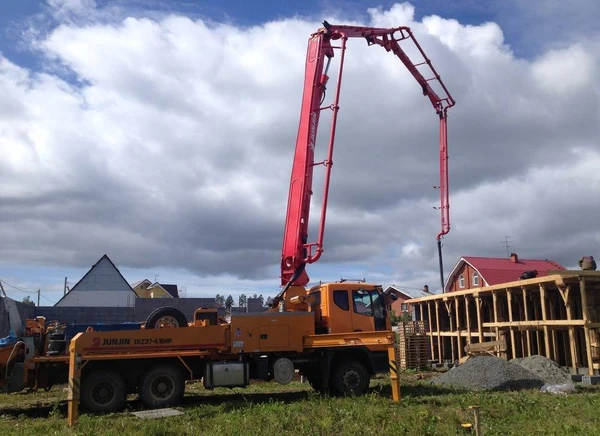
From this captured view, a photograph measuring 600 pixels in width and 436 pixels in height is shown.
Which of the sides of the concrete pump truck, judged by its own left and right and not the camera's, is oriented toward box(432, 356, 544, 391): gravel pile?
front

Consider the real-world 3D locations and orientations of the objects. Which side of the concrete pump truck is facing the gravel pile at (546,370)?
front

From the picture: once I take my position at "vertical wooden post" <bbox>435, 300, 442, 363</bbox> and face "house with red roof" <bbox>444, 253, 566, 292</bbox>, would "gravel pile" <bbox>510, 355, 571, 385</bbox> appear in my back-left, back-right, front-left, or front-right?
back-right

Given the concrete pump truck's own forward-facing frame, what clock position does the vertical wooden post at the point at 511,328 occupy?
The vertical wooden post is roughly at 11 o'clock from the concrete pump truck.

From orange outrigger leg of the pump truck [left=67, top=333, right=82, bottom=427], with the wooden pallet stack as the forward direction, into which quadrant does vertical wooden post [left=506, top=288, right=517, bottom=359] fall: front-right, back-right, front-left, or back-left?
front-right

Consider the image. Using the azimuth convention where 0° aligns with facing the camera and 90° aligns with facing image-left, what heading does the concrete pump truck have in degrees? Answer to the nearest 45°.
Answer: approximately 270°

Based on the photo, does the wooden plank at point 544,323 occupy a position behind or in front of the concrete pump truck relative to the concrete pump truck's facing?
in front

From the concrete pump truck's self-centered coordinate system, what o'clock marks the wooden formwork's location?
The wooden formwork is roughly at 11 o'clock from the concrete pump truck.

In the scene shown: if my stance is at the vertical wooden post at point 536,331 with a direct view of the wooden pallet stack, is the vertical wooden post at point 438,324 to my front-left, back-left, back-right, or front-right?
front-right

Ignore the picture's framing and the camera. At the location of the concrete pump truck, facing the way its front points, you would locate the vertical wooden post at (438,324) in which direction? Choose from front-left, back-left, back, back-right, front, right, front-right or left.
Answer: front-left
